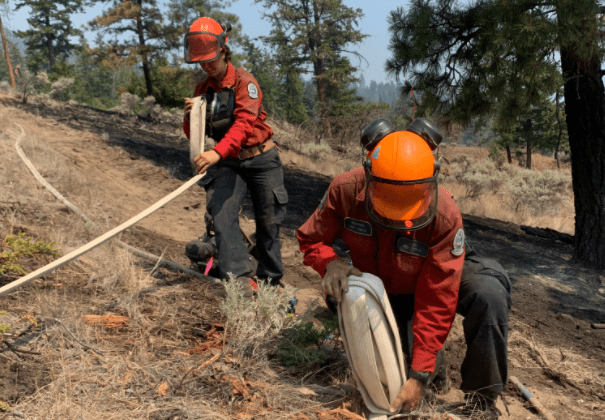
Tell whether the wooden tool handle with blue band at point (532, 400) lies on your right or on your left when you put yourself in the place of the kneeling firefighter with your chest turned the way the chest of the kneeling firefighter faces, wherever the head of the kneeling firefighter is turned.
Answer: on your left

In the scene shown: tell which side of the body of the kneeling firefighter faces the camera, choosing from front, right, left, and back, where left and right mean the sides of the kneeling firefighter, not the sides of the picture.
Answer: front
